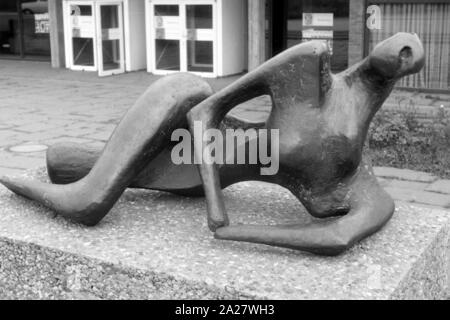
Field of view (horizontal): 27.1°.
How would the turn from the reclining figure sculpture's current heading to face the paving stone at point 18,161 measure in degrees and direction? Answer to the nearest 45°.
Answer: approximately 135° to its right

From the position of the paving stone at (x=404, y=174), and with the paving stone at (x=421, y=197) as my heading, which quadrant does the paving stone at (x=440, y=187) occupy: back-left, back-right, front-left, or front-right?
front-left

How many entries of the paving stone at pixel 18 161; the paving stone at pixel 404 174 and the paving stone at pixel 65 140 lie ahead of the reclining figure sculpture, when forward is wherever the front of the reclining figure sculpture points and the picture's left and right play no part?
0

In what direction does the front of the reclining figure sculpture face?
toward the camera

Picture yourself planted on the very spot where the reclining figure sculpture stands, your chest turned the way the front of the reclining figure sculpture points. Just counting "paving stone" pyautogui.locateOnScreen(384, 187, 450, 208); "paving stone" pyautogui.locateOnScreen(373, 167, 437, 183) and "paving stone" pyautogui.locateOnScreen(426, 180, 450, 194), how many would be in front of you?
0

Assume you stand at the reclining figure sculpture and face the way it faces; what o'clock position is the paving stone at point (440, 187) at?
The paving stone is roughly at 7 o'clock from the reclining figure sculpture.

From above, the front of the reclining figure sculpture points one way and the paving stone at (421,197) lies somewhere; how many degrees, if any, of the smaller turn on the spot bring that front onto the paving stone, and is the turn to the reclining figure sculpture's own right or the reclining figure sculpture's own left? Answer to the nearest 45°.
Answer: approximately 135° to the reclining figure sculpture's own left

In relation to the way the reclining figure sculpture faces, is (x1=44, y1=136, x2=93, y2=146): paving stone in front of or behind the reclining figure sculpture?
behind

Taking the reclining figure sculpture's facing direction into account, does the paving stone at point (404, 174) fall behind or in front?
behind
